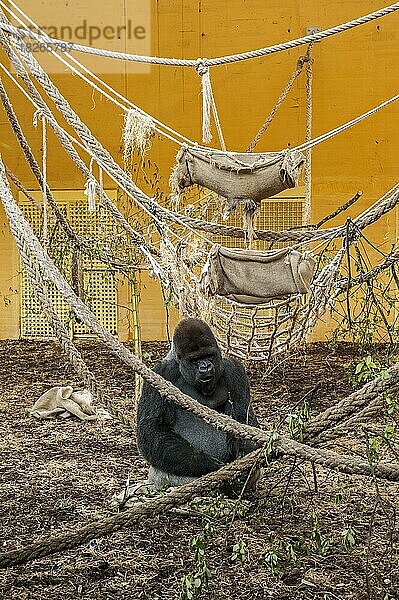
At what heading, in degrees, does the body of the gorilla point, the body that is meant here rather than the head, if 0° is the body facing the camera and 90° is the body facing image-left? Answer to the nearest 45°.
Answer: approximately 315°

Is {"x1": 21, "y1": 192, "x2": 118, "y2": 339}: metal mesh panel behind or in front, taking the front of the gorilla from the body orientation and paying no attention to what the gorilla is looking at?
behind

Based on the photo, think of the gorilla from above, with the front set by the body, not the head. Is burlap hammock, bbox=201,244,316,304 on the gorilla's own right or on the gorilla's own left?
on the gorilla's own left
